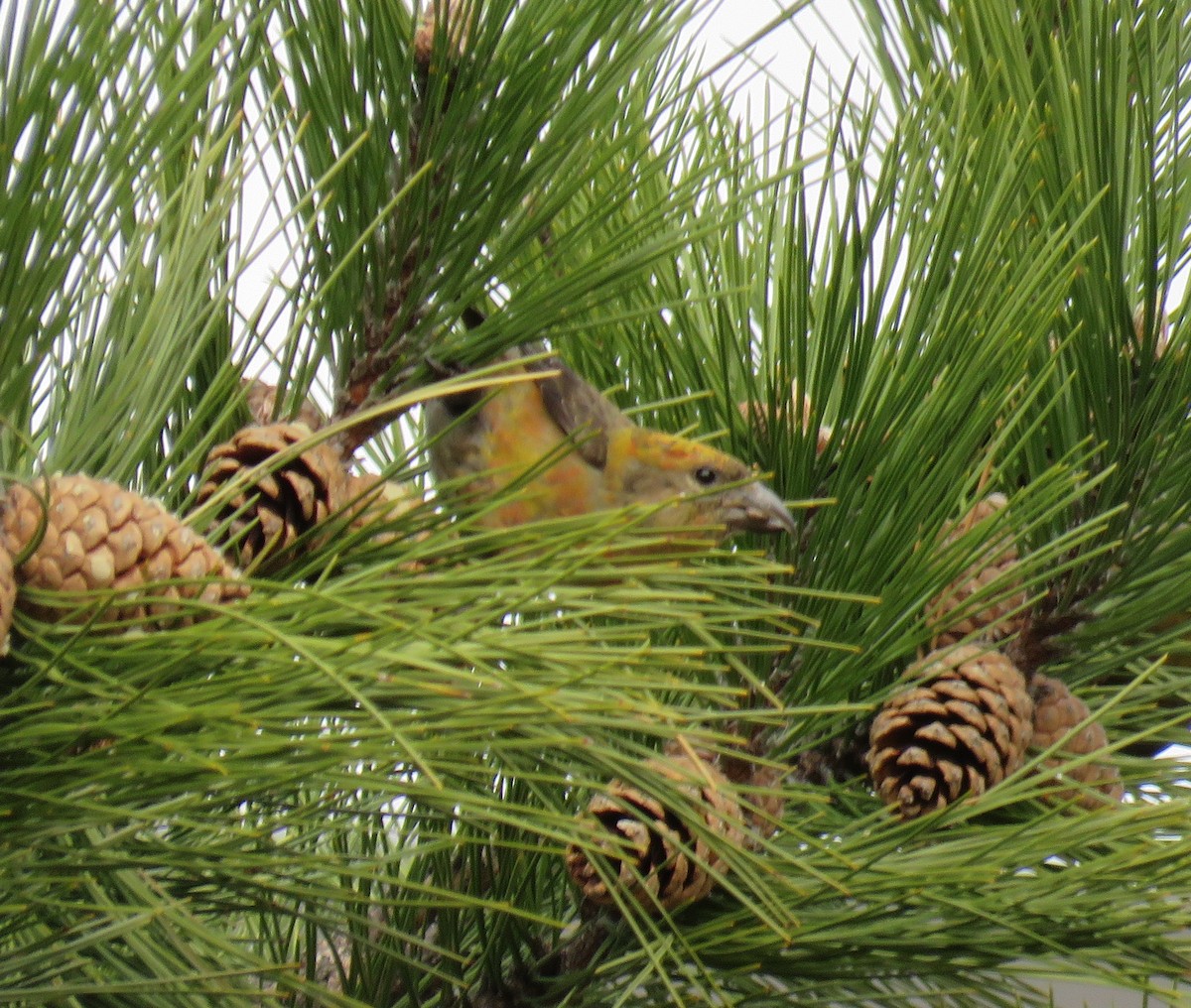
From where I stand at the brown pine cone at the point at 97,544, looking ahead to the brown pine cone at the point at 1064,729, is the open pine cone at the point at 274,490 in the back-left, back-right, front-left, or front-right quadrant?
front-left

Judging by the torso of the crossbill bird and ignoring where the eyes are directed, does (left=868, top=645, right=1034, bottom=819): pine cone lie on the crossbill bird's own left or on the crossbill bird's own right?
on the crossbill bird's own right

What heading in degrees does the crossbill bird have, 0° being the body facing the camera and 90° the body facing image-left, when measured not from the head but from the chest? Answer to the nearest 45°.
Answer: approximately 270°

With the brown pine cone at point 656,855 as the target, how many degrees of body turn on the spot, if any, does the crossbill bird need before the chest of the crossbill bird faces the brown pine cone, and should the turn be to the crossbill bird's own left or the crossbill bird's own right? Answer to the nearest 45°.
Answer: approximately 90° to the crossbill bird's own right
